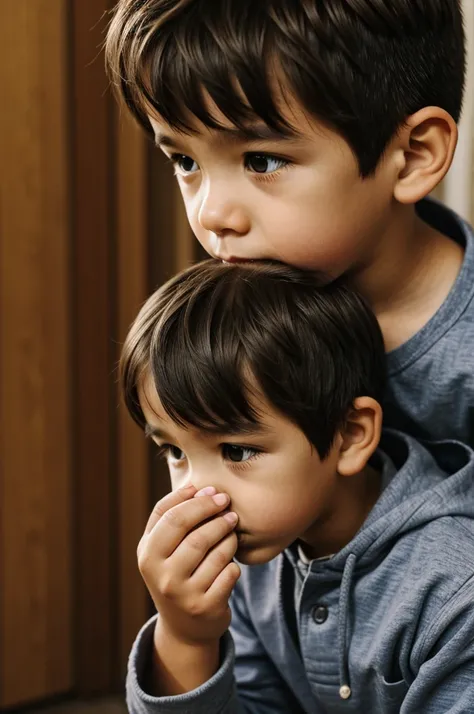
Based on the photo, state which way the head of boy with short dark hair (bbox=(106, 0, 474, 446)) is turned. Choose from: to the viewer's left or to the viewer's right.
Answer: to the viewer's left

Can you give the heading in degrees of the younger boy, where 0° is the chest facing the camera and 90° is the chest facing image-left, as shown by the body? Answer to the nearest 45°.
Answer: approximately 45°

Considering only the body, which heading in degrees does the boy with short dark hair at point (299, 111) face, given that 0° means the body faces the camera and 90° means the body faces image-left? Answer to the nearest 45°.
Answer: approximately 45°
